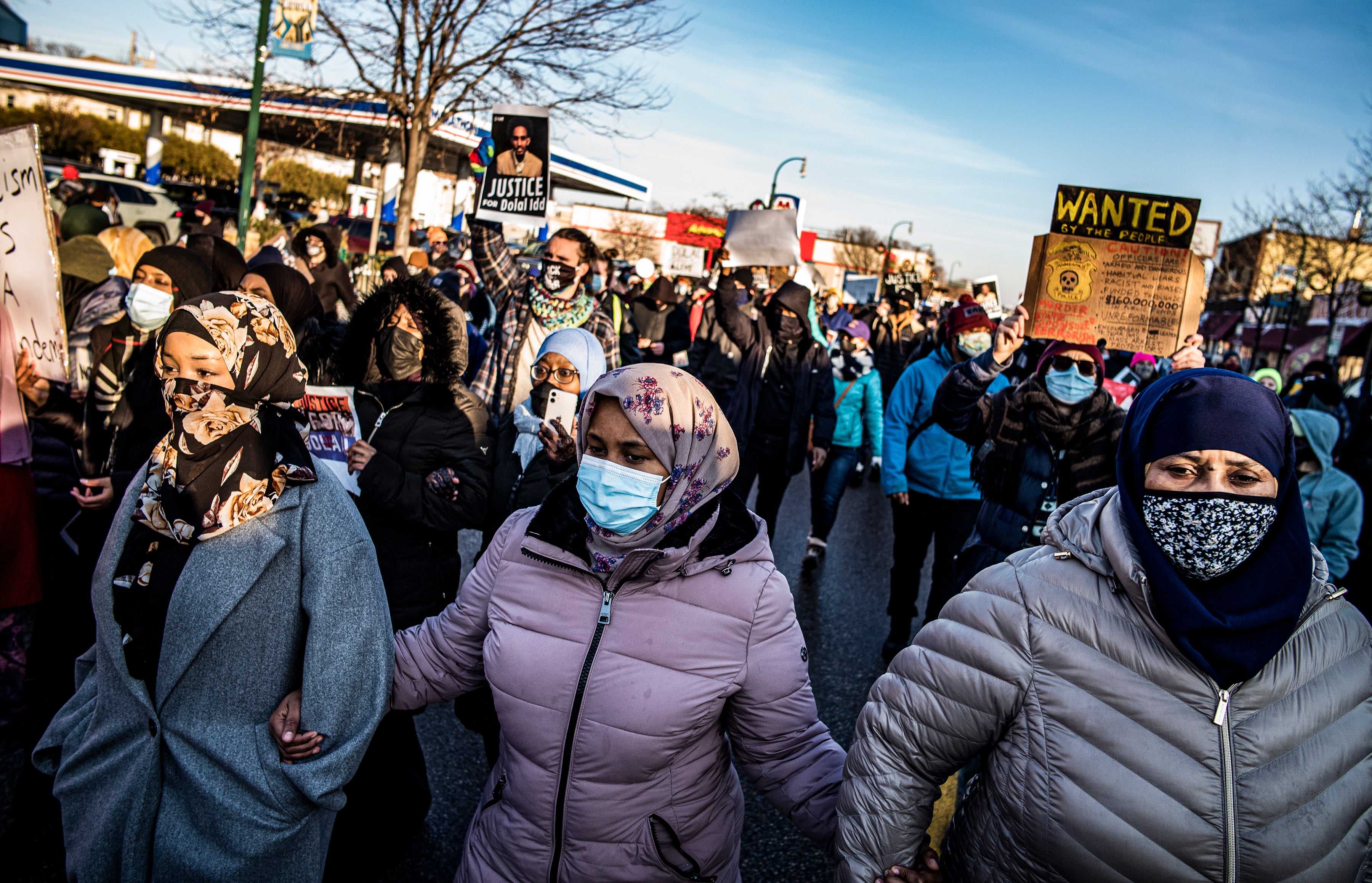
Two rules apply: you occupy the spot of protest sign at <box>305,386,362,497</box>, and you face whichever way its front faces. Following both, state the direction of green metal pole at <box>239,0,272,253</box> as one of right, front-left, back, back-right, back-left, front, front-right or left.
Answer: back

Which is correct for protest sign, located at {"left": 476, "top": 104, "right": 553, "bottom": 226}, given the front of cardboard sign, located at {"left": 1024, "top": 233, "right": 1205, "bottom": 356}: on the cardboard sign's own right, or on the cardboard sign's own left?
on the cardboard sign's own right

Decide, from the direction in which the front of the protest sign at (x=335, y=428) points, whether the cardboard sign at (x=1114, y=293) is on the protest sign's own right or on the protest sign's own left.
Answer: on the protest sign's own left

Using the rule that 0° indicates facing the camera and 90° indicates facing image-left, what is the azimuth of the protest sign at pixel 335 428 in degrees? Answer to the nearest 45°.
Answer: approximately 0°

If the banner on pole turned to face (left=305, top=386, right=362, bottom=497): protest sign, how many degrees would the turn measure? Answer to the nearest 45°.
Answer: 0° — it already faces it

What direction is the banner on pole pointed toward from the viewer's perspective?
toward the camera

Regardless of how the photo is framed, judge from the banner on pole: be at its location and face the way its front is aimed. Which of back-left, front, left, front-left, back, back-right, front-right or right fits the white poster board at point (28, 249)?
front

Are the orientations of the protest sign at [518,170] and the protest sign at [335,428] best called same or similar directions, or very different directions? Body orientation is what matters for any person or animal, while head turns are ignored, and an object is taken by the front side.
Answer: same or similar directions

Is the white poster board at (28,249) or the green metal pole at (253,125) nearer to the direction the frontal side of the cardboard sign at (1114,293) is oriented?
the white poster board

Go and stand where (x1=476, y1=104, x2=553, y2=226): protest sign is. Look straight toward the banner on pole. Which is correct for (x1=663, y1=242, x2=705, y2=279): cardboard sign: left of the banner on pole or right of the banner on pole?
right
